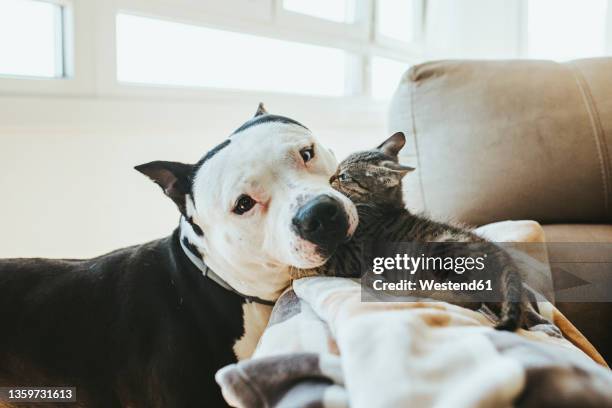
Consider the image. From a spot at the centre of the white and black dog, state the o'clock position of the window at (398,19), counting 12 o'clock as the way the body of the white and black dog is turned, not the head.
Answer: The window is roughly at 10 o'clock from the white and black dog.

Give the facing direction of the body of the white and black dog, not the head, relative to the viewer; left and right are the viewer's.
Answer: facing to the right of the viewer

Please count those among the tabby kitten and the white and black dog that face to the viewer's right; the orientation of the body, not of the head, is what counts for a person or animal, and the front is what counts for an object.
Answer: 1

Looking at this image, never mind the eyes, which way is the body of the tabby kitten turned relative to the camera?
to the viewer's left

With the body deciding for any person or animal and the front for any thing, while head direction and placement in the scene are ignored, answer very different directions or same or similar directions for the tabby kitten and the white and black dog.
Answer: very different directions

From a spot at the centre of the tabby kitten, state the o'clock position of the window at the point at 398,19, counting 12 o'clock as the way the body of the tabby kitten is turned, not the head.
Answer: The window is roughly at 3 o'clock from the tabby kitten.
